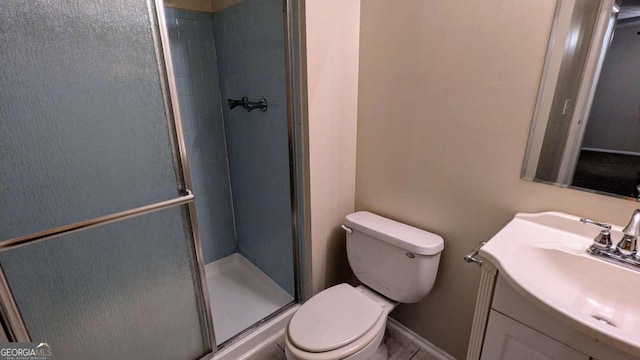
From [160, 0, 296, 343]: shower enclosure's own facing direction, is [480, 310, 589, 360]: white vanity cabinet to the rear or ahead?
ahead

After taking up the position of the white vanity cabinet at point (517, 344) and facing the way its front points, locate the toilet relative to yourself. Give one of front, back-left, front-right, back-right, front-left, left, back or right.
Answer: front-right

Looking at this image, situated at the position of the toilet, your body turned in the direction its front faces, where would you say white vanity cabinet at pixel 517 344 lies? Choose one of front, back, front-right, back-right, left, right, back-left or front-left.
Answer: left

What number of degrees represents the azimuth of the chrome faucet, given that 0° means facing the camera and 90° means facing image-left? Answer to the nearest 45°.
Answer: approximately 45°

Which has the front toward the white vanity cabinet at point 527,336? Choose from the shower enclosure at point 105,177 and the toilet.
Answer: the shower enclosure

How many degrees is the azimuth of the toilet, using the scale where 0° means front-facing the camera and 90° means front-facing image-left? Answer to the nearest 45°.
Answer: approximately 45°

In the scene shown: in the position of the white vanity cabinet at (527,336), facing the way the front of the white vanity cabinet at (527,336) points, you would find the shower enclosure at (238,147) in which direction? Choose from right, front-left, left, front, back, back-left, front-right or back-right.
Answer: front-right

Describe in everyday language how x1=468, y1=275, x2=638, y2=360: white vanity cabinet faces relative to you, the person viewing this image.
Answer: facing the viewer and to the left of the viewer

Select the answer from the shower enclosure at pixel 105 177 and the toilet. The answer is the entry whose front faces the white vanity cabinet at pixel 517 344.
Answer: the shower enclosure

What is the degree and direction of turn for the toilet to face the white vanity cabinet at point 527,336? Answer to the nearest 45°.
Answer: approximately 90° to its left

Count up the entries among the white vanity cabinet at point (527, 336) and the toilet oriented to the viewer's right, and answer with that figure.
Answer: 0

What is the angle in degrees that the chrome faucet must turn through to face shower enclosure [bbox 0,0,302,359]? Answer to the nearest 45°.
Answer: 0° — it already faces it

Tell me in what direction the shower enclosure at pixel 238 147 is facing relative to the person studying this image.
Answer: facing the viewer and to the right of the viewer

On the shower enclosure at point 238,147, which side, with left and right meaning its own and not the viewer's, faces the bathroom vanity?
front

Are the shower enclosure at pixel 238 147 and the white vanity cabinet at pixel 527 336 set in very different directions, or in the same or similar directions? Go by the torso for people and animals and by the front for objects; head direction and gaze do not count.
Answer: very different directions

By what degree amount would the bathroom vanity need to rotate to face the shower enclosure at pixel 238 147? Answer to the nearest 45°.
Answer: approximately 45° to its right
